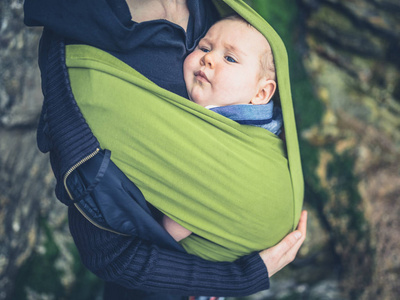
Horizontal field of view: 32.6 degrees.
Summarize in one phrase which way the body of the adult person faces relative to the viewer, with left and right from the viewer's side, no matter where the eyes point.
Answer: facing the viewer and to the right of the viewer
